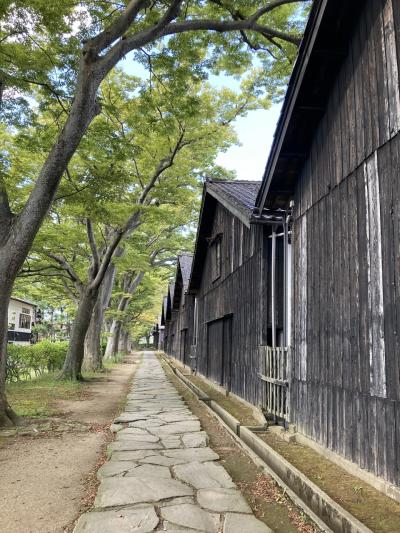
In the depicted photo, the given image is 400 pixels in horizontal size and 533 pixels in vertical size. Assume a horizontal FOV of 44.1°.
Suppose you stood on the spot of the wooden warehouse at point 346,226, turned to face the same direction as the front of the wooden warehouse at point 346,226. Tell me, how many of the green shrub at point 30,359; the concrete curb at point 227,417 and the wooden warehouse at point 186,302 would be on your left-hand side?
0

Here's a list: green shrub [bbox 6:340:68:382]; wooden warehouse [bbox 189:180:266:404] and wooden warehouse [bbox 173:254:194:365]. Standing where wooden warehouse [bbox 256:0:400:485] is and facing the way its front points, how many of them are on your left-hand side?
0

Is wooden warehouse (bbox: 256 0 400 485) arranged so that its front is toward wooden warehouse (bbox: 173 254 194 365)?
no

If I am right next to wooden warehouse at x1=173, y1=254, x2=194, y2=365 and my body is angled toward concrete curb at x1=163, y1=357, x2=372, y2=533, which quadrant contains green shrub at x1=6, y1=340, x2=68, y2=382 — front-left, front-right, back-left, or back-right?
front-right

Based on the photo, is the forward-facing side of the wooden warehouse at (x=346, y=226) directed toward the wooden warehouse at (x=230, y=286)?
no

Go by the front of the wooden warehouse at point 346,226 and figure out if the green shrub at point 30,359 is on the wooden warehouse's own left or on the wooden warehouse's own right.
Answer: on the wooden warehouse's own right

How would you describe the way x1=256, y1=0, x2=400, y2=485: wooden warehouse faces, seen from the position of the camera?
facing the viewer and to the left of the viewer

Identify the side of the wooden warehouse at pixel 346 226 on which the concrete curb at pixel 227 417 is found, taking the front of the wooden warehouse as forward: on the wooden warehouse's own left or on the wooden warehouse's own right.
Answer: on the wooden warehouse's own right
